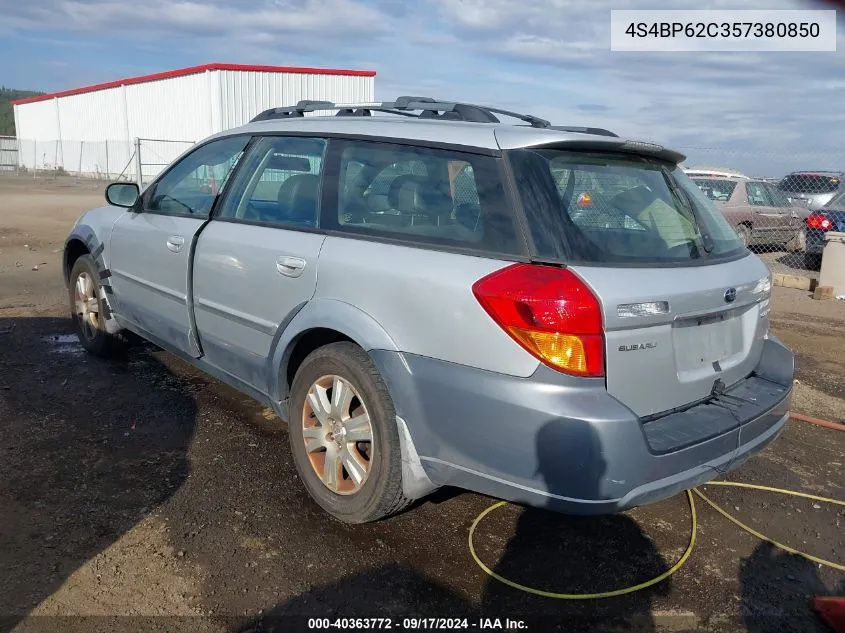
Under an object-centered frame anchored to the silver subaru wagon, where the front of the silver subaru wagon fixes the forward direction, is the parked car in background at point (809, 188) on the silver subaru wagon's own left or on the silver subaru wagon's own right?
on the silver subaru wagon's own right

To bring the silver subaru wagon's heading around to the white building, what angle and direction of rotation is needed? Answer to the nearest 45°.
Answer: approximately 45° to its right

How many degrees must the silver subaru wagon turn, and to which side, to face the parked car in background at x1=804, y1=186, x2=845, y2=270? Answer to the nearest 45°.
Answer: approximately 90° to its right

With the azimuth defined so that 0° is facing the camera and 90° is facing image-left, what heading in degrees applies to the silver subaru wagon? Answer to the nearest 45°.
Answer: approximately 135°

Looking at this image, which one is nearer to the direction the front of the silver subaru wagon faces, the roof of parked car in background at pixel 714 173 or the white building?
the white building

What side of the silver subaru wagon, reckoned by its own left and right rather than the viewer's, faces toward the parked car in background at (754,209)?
right

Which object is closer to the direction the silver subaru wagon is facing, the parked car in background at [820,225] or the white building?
the white building
